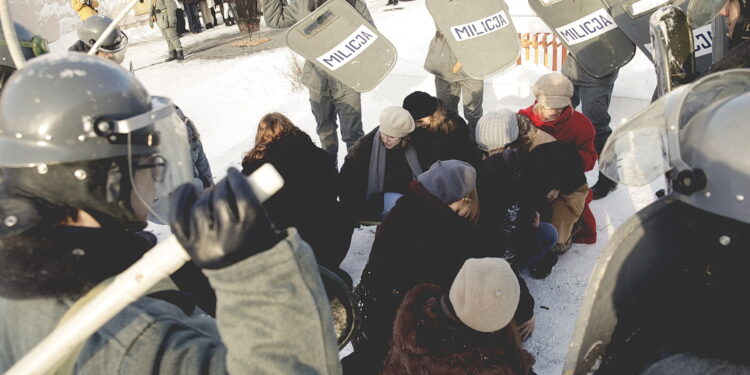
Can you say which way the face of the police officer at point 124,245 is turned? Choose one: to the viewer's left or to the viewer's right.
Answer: to the viewer's right

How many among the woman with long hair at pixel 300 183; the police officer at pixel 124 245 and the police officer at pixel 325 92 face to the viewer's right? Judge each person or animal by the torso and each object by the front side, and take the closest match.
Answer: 1

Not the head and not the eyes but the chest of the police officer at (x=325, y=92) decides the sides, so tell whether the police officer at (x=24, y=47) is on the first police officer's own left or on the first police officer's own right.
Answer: on the first police officer's own right

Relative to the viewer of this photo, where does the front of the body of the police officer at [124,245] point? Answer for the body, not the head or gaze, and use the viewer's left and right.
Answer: facing to the right of the viewer

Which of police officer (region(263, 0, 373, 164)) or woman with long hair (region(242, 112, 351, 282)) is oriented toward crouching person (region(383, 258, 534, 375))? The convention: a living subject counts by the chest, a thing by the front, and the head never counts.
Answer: the police officer

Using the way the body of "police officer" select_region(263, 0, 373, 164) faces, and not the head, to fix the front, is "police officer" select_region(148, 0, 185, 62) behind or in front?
behind

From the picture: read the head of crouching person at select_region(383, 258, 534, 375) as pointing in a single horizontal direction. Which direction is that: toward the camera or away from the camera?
away from the camera

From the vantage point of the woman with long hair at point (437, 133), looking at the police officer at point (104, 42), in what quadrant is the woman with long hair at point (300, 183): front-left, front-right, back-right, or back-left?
front-left

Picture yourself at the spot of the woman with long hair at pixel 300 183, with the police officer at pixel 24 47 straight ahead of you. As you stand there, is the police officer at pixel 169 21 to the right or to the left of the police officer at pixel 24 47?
right

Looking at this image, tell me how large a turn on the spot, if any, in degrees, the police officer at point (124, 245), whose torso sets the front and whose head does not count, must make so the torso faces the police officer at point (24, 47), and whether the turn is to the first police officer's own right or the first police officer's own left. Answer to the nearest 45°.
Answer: approximately 90° to the first police officer's own left

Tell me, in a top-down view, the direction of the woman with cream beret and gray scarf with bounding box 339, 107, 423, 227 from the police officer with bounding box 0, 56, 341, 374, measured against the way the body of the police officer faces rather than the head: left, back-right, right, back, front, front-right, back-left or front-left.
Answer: front-left

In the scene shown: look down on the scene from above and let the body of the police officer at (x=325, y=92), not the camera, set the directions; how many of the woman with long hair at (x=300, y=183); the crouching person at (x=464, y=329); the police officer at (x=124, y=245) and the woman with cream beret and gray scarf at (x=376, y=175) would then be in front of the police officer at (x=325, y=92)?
4

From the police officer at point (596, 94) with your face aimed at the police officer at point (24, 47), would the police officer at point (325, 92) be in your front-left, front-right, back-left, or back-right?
front-right

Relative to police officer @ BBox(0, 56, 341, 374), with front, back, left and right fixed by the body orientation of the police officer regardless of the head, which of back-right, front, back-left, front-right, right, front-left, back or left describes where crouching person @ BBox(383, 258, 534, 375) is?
front

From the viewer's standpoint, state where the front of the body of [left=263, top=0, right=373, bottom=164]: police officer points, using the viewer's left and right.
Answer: facing the viewer
